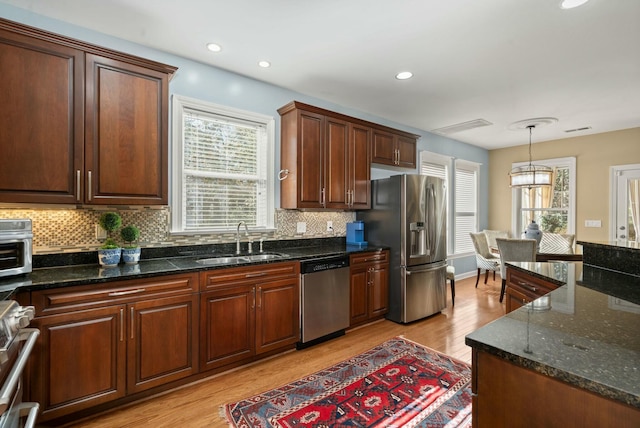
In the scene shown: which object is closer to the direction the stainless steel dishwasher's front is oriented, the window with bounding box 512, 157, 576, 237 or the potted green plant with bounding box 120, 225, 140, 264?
the window

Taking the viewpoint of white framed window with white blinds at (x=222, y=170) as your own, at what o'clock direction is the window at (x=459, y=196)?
The window is roughly at 10 o'clock from the white framed window with white blinds.

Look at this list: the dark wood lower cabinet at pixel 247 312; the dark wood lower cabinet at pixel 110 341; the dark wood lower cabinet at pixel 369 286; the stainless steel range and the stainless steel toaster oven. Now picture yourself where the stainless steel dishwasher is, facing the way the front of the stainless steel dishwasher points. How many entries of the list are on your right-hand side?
4

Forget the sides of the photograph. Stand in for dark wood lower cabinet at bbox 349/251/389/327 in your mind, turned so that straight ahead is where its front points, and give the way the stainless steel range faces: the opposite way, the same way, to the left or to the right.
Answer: to the left

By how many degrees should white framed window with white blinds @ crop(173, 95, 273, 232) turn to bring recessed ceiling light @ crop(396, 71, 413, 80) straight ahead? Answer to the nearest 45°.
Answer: approximately 45° to its left

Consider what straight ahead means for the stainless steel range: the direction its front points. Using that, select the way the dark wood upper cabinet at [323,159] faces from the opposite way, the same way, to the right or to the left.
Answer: to the right

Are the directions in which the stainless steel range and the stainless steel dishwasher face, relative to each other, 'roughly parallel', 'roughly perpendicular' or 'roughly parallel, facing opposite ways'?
roughly perpendicular

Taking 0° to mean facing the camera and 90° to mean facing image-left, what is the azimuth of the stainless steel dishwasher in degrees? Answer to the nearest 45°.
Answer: approximately 315°

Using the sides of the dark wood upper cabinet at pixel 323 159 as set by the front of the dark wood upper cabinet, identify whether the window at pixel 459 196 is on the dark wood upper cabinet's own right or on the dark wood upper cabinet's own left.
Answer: on the dark wood upper cabinet's own left

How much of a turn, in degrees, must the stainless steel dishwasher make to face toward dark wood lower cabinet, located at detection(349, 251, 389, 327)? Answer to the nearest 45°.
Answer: approximately 90° to its left

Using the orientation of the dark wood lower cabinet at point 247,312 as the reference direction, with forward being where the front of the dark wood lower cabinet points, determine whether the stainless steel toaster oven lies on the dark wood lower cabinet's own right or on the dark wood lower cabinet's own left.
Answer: on the dark wood lower cabinet's own right

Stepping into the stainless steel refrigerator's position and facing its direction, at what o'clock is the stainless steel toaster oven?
The stainless steel toaster oven is roughly at 3 o'clock from the stainless steel refrigerator.
